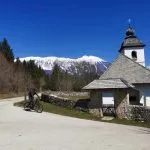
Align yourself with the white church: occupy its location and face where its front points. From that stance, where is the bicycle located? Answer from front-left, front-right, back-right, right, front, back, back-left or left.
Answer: front

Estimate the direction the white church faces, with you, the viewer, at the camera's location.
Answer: facing the viewer and to the left of the viewer

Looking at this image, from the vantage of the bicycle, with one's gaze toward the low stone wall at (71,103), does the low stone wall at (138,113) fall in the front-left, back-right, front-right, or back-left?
front-right
